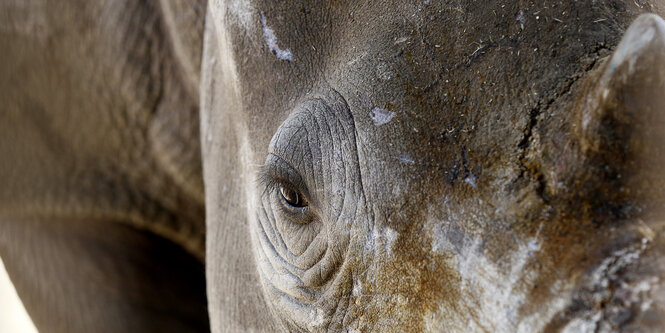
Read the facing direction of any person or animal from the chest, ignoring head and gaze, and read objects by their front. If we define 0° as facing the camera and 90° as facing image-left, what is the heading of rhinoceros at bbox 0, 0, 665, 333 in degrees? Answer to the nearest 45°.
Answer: approximately 315°
